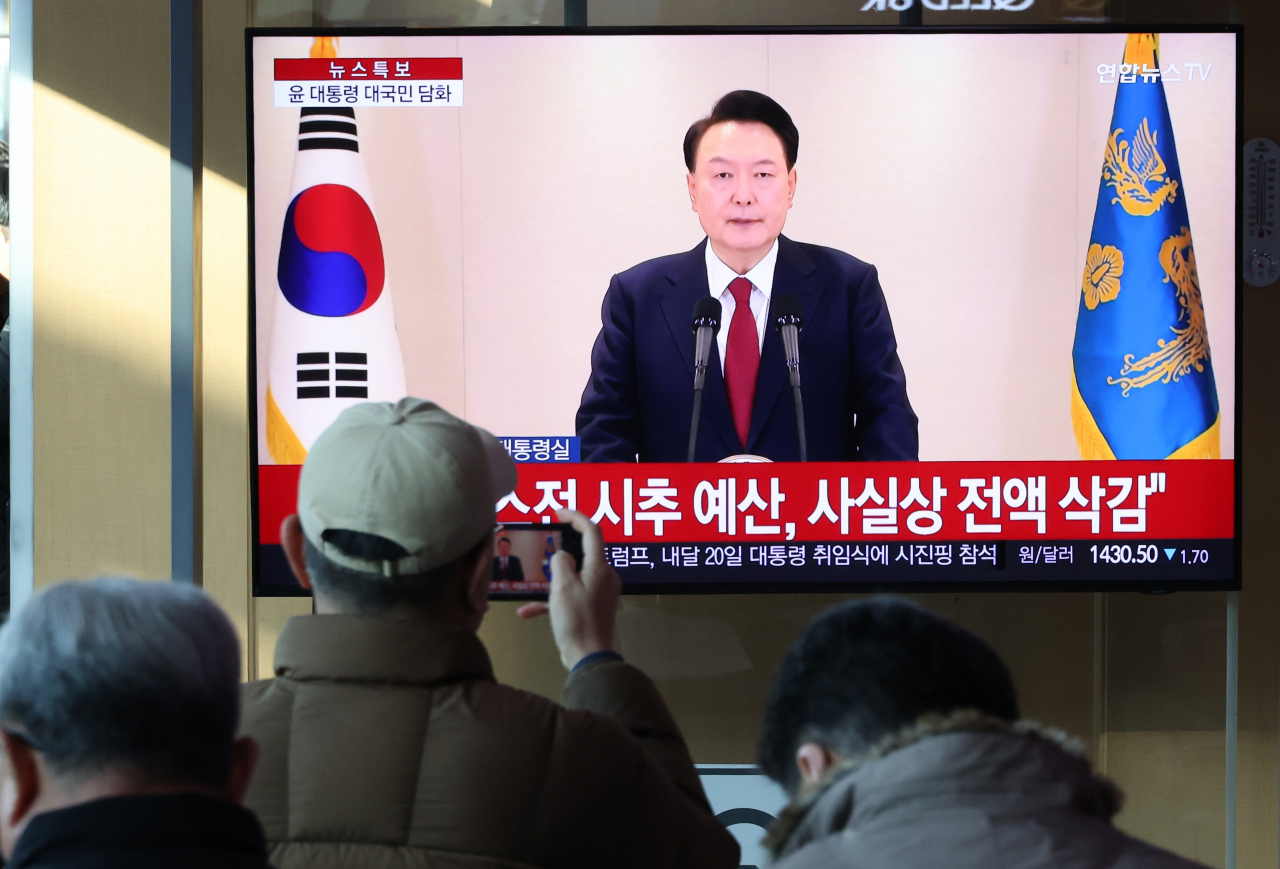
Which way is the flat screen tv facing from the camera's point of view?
toward the camera

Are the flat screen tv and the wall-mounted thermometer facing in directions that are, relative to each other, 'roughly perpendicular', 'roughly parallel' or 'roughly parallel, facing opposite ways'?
roughly parallel

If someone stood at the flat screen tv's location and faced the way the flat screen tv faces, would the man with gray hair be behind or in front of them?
in front

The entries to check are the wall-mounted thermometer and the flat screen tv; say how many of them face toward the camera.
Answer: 2

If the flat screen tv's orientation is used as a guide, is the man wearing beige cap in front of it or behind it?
in front

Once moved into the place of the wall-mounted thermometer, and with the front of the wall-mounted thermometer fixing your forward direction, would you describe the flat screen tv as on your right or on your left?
on your right

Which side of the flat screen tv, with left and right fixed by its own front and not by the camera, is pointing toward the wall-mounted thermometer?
left

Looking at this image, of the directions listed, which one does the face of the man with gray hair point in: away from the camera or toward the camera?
away from the camera

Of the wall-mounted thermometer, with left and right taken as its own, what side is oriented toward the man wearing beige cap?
front

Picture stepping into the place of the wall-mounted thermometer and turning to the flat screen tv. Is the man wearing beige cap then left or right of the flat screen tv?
left
